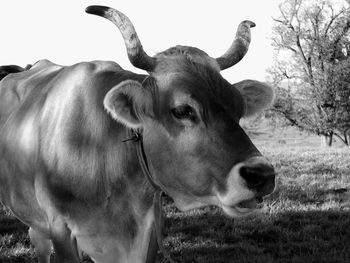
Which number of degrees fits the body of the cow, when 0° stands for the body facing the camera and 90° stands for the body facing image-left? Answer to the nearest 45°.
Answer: approximately 315°

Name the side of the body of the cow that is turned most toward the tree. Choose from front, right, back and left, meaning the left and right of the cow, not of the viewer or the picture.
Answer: left
